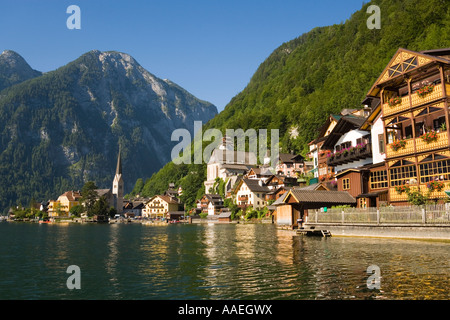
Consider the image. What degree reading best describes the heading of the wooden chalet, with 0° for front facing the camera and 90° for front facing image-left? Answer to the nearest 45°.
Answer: approximately 45°

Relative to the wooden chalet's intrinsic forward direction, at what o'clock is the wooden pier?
The wooden pier is roughly at 2 o'clock from the wooden chalet.
